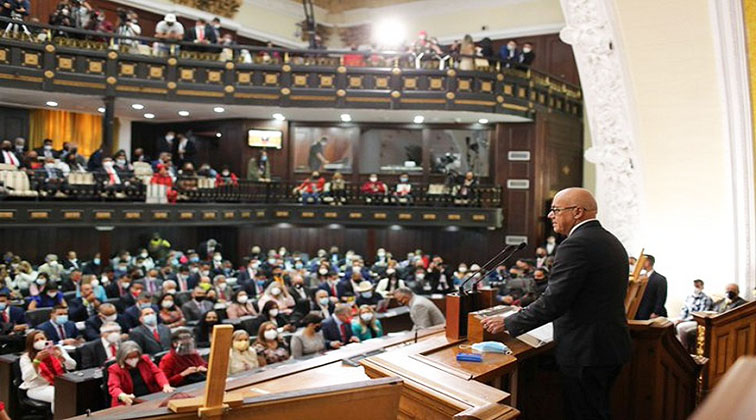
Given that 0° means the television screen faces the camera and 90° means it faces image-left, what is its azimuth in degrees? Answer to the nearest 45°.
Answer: approximately 0°

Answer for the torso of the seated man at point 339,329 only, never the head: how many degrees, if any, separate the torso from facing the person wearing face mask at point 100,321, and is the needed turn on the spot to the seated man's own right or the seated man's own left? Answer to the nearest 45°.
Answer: approximately 135° to the seated man's own right

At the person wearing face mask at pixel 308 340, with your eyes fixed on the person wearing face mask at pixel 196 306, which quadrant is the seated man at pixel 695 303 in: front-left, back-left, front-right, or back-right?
back-right

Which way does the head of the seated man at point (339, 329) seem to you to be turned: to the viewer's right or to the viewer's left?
to the viewer's right

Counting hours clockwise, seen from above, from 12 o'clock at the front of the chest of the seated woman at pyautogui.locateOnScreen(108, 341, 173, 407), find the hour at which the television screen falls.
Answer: The television screen is roughly at 8 o'clock from the seated woman.

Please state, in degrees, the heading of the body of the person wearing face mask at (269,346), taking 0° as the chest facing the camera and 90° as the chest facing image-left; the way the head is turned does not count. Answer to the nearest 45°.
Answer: approximately 315°

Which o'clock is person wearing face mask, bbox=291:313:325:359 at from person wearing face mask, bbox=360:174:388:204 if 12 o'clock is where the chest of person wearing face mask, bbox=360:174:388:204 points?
person wearing face mask, bbox=291:313:325:359 is roughly at 12 o'clock from person wearing face mask, bbox=360:174:388:204.

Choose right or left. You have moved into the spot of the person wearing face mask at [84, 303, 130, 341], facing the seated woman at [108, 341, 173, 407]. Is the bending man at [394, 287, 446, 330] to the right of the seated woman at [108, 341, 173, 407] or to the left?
left

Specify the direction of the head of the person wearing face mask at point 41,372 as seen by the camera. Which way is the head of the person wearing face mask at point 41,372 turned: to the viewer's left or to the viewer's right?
to the viewer's right
